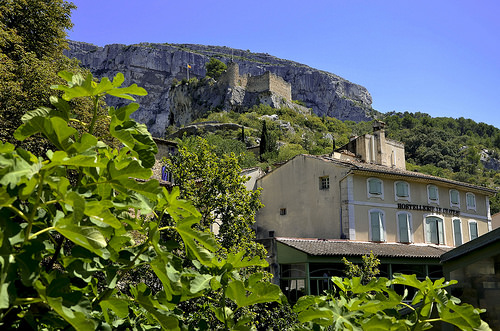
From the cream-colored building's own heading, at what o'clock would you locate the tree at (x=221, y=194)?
The tree is roughly at 2 o'clock from the cream-colored building.

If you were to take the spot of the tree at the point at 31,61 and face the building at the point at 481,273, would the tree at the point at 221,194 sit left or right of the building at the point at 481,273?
left

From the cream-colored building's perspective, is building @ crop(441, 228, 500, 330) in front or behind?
in front

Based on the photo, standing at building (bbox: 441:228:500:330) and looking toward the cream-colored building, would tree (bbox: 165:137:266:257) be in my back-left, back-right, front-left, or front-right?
front-left
